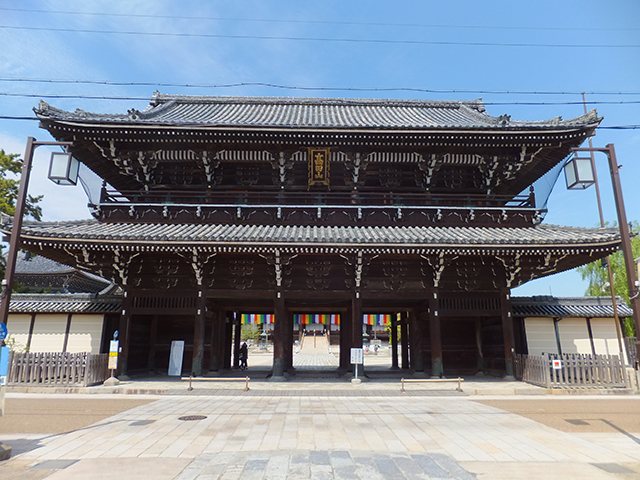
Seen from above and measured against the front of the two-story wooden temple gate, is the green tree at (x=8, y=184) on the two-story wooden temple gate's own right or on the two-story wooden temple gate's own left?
on the two-story wooden temple gate's own right

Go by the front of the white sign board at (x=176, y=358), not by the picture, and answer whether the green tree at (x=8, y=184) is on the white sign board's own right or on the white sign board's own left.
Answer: on the white sign board's own right

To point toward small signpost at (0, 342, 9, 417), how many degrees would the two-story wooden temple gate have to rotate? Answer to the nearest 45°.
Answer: approximately 45° to its right

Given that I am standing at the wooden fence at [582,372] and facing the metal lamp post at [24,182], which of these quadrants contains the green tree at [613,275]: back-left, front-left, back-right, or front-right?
back-right

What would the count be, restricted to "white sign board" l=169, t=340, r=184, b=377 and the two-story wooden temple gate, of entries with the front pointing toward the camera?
2

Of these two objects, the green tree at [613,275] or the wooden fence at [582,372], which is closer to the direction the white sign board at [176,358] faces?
the wooden fence

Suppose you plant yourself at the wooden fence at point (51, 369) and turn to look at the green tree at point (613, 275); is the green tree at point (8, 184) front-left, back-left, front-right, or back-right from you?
back-left

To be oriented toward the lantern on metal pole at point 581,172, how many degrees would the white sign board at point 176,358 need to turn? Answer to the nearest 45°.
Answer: approximately 45° to its left

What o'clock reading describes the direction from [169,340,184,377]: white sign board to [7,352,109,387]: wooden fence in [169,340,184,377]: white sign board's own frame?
The wooden fence is roughly at 2 o'clock from the white sign board.

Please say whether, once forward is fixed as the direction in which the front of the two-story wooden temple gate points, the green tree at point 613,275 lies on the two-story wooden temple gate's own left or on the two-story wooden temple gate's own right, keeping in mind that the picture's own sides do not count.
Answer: on the two-story wooden temple gate's own left

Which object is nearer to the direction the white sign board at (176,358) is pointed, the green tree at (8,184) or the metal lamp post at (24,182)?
the metal lamp post

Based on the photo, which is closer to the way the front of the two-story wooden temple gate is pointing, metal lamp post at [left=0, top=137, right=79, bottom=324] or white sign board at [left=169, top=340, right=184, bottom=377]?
the metal lamp post

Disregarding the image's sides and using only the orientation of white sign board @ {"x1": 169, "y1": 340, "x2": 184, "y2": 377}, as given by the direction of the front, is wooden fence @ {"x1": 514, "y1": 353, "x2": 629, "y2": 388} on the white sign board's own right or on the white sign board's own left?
on the white sign board's own left

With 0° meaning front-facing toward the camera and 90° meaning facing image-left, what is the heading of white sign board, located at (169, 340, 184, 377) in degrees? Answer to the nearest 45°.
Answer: approximately 0°
